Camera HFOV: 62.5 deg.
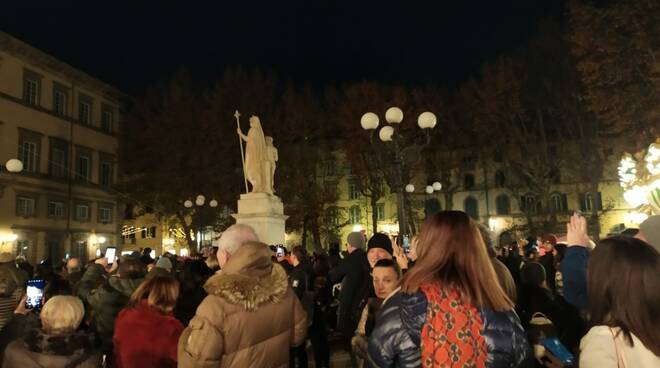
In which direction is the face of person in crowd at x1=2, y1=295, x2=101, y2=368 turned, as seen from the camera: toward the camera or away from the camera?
away from the camera

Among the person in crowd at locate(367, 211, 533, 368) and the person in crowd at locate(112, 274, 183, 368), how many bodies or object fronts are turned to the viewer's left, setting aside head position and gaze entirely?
0

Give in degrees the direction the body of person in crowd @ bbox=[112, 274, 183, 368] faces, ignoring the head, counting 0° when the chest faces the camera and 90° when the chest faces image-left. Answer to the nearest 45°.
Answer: approximately 225°

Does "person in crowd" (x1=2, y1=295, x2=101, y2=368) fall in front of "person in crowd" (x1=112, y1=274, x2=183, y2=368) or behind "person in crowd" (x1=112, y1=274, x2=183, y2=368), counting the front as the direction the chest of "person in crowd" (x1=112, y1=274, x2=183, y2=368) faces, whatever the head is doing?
behind

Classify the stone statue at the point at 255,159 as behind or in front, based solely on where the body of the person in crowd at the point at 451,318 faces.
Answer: in front

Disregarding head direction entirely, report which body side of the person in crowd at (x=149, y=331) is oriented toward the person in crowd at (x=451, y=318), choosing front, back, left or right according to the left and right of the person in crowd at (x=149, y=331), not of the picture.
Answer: right

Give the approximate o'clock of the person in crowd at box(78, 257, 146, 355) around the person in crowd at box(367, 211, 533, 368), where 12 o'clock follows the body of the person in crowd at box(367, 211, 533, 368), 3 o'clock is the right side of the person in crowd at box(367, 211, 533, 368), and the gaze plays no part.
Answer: the person in crowd at box(78, 257, 146, 355) is roughly at 10 o'clock from the person in crowd at box(367, 211, 533, 368).

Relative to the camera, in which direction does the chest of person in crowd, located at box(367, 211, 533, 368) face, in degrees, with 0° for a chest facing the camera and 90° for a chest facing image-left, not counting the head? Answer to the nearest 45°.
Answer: approximately 180°

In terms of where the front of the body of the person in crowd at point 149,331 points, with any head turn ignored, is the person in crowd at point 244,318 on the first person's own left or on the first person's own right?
on the first person's own right

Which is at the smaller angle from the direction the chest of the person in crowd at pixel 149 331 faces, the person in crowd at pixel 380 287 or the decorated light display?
the decorated light display

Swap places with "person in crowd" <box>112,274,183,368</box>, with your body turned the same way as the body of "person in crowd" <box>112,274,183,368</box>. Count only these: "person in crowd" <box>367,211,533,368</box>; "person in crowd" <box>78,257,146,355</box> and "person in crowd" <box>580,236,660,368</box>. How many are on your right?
2

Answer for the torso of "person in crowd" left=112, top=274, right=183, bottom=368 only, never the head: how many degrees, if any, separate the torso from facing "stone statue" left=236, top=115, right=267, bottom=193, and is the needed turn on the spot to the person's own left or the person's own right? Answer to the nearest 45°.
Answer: approximately 45° to the person's own left

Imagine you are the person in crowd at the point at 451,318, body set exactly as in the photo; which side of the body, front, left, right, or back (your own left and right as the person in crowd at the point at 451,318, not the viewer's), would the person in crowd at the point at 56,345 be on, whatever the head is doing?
left

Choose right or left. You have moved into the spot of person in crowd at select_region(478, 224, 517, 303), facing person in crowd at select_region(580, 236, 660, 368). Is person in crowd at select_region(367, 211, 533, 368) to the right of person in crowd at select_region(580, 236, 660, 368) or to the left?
right

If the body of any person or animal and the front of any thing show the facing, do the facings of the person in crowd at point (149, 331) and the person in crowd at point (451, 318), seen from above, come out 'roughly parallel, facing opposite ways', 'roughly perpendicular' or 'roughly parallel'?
roughly parallel

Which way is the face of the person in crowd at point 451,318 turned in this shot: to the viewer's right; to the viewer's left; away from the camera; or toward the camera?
away from the camera
